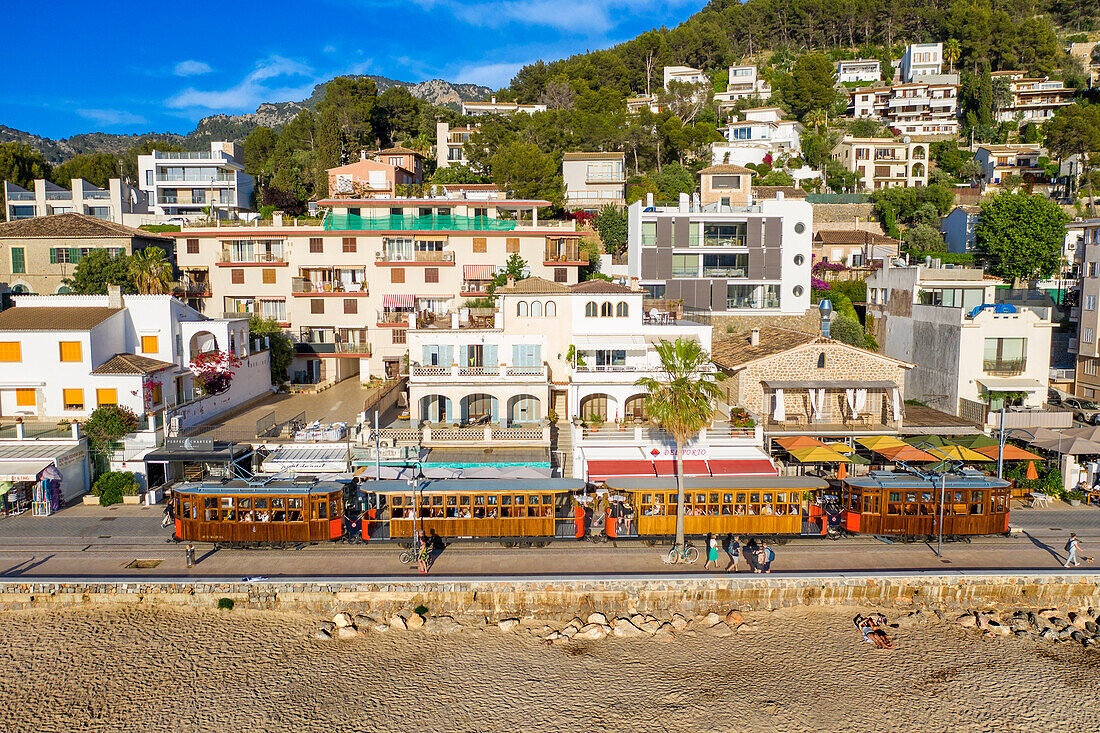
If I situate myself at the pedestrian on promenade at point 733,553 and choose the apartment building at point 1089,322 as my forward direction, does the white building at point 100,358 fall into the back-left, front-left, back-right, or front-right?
back-left

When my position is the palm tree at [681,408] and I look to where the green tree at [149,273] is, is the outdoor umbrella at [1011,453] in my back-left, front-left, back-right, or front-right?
back-right

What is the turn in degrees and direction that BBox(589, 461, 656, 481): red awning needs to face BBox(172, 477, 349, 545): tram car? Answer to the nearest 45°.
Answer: approximately 90° to its right

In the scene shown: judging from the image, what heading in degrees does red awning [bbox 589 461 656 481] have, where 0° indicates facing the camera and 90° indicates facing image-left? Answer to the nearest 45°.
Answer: approximately 0°

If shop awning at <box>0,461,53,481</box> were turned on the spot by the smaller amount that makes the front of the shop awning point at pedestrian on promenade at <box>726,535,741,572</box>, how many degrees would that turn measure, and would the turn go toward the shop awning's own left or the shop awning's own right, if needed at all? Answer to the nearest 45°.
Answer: approximately 45° to the shop awning's own left

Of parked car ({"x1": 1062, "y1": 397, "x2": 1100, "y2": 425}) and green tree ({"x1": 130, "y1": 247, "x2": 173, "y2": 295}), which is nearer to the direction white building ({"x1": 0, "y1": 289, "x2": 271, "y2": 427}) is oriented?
the parked car

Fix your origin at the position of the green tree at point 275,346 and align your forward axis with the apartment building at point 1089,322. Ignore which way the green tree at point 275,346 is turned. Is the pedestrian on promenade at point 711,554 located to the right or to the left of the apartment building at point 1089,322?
right

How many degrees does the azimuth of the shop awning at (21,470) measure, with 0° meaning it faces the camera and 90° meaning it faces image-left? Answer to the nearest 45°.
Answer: approximately 0°

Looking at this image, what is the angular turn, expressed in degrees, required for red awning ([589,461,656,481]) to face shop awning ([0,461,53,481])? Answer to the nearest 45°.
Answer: approximately 90° to its right

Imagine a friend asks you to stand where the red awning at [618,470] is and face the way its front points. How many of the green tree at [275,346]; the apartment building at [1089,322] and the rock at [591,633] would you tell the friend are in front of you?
1

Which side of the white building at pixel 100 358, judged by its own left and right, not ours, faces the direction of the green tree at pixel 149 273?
back

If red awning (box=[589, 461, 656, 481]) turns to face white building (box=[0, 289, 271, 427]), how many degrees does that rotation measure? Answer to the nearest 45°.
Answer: approximately 90° to its right

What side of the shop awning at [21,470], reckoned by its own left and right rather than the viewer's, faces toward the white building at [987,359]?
left

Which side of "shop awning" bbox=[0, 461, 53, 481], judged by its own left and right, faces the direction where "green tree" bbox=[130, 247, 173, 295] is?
back

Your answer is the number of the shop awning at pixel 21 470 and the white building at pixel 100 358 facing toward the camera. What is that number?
2
